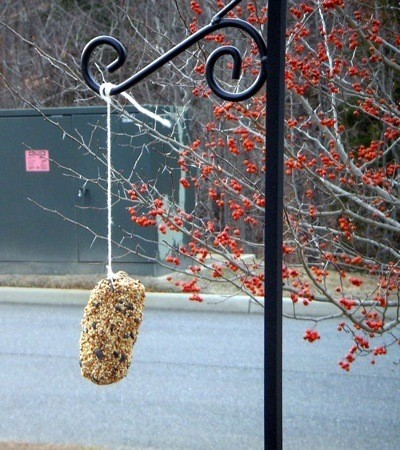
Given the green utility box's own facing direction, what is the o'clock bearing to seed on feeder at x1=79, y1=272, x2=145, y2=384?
The seed on feeder is roughly at 12 o'clock from the green utility box.

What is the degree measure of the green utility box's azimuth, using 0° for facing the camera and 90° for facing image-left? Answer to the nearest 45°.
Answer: approximately 0°
